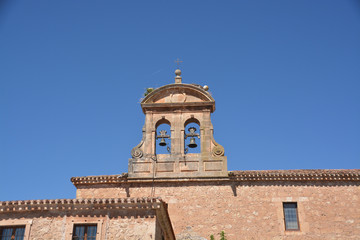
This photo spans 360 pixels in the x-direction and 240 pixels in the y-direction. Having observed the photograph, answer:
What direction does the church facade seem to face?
toward the camera
